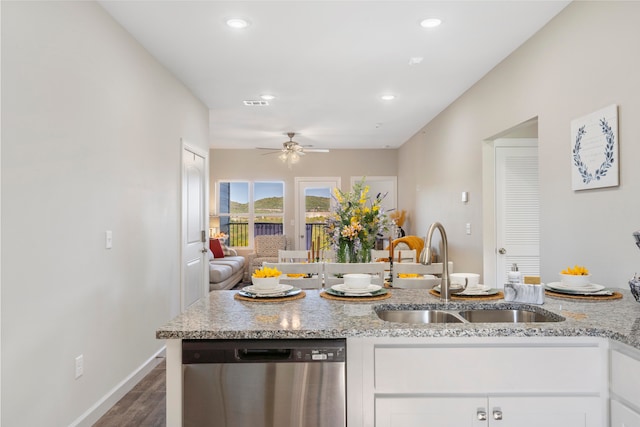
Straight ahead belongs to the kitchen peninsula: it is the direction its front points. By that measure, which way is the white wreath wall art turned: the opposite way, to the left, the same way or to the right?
to the right

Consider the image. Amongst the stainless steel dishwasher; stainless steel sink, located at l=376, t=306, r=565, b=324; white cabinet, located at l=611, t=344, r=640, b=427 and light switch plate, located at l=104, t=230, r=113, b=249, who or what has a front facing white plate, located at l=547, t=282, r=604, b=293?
the light switch plate

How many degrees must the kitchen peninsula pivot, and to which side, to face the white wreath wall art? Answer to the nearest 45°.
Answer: approximately 135° to its left

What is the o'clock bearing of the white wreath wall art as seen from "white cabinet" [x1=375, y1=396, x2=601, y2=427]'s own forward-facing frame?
The white wreath wall art is roughly at 7 o'clock from the white cabinet.

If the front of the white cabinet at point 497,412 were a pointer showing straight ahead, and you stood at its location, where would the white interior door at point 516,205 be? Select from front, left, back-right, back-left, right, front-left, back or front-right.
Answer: back

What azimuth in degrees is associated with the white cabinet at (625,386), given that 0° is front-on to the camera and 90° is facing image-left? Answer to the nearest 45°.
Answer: approximately 45°

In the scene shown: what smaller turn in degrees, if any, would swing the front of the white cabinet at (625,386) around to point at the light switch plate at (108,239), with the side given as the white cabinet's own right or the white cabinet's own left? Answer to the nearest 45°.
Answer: approximately 45° to the white cabinet's own right

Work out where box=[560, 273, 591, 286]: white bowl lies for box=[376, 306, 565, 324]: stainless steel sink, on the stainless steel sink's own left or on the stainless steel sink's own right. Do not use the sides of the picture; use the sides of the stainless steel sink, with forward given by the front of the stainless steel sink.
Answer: on the stainless steel sink's own left
